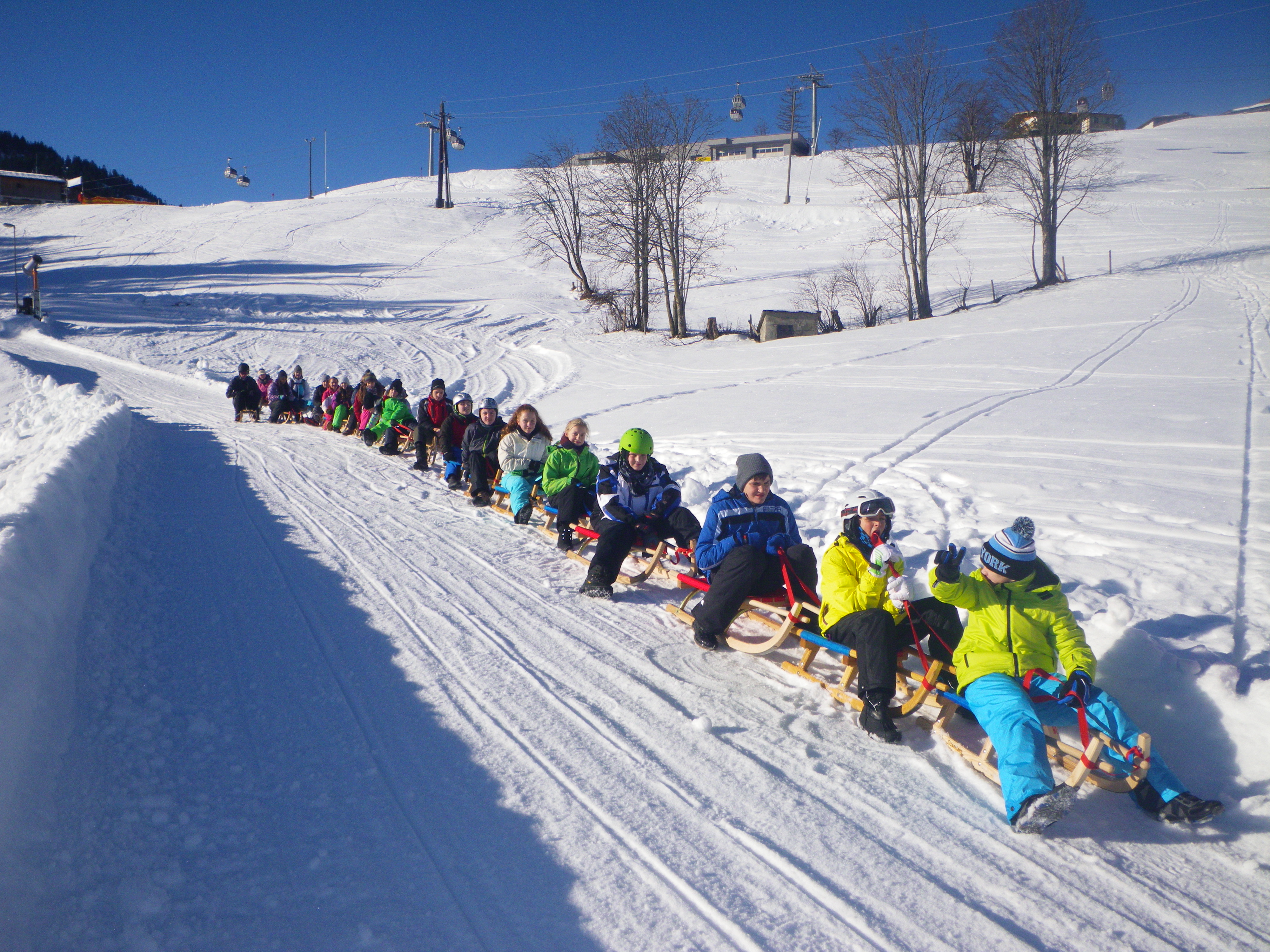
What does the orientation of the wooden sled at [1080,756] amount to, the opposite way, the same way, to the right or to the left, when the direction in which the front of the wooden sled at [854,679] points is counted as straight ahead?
the same way

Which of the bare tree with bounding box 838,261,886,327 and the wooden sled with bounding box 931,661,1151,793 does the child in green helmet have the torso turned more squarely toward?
the wooden sled

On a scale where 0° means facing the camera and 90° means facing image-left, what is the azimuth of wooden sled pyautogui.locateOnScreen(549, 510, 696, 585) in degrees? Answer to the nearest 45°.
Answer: approximately 315°

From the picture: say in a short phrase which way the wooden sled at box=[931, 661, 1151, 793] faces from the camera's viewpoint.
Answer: facing the viewer and to the right of the viewer

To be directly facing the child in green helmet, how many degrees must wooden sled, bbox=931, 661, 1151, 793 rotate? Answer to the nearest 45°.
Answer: approximately 180°

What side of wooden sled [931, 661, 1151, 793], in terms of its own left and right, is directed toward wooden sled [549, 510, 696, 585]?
back

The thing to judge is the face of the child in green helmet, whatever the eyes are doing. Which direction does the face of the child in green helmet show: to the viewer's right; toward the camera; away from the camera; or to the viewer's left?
toward the camera

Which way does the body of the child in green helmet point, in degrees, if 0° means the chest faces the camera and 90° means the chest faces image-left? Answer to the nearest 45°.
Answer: approximately 0°

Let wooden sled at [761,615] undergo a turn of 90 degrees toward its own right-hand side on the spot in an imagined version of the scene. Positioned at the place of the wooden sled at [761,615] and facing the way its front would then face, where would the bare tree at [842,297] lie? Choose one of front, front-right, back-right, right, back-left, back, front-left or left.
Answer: back-right

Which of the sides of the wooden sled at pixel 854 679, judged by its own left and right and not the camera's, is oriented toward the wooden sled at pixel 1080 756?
front

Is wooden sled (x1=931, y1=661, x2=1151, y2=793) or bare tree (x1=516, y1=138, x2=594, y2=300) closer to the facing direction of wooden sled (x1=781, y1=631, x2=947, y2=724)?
the wooden sled

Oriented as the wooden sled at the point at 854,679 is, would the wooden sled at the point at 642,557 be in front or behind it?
behind
